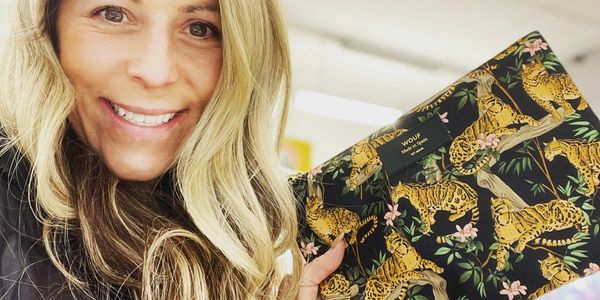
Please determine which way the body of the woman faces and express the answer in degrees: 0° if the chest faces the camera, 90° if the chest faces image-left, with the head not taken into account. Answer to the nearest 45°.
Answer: approximately 0°
